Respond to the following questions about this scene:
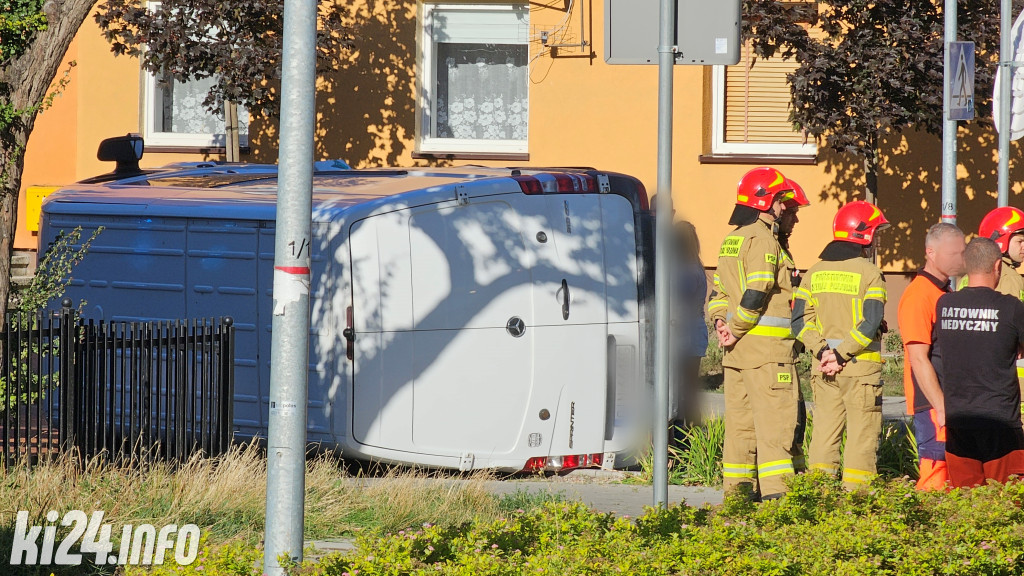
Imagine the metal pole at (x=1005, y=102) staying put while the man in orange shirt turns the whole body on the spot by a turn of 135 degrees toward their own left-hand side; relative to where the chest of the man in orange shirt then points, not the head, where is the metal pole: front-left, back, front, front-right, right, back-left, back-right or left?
front-right

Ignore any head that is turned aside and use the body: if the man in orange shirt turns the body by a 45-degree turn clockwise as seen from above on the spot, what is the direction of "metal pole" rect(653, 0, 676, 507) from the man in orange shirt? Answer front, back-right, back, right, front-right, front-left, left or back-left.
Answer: right

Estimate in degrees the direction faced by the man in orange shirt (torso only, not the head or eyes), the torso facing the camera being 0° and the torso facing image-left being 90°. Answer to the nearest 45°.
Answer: approximately 270°
